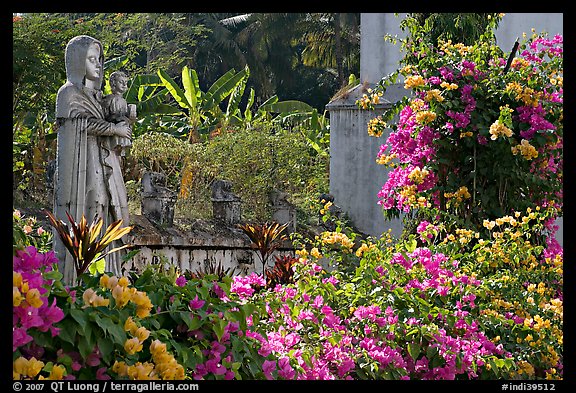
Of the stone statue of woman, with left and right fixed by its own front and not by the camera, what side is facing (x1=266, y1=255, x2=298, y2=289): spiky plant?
left

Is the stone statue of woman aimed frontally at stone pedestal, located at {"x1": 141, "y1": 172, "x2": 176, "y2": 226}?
no

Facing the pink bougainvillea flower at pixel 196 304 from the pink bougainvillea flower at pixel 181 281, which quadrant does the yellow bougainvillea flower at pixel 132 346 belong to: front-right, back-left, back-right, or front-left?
front-right

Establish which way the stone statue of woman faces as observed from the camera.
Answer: facing the viewer and to the right of the viewer

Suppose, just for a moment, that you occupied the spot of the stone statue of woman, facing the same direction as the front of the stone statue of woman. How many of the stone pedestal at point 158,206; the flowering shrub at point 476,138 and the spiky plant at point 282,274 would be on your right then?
0

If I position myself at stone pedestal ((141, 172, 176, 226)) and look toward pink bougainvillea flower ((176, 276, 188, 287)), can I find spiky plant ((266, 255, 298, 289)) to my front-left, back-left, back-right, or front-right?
front-left

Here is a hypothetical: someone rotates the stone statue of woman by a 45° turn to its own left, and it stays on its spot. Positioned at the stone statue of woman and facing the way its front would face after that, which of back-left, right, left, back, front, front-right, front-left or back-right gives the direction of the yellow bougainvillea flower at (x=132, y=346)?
right

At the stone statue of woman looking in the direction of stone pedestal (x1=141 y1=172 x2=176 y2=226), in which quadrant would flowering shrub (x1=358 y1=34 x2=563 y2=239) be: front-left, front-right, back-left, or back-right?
front-right

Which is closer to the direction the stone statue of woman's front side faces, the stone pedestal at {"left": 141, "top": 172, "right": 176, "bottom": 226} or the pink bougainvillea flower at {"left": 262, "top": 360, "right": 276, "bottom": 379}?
the pink bougainvillea flower

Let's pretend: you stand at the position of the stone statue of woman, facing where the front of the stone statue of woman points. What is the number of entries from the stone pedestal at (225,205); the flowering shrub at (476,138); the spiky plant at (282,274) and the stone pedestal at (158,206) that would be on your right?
0

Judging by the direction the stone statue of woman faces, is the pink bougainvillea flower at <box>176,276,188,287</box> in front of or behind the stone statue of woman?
in front

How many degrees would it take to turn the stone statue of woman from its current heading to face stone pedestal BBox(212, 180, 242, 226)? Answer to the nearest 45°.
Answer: approximately 90° to its left
